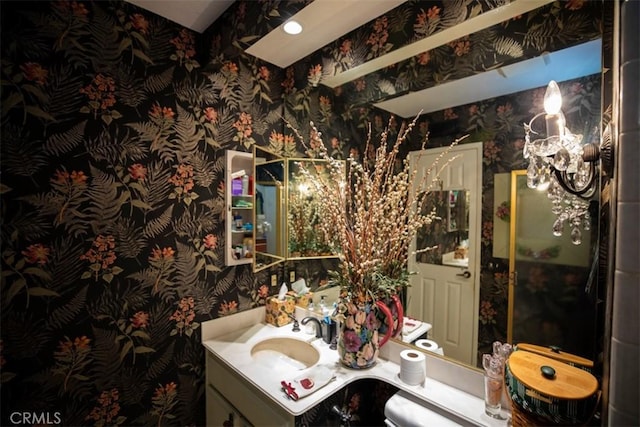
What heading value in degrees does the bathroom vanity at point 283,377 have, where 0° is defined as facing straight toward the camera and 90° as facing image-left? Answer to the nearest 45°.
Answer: approximately 45°

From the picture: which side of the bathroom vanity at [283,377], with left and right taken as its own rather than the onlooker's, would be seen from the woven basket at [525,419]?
left

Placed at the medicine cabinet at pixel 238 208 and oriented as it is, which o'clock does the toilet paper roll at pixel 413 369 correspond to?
The toilet paper roll is roughly at 12 o'clock from the medicine cabinet.
